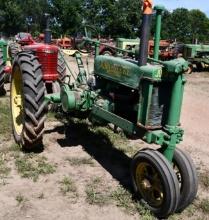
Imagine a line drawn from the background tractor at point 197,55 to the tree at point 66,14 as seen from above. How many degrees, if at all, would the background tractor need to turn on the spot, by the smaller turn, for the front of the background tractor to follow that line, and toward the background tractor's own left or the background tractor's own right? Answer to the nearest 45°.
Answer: approximately 90° to the background tractor's own right

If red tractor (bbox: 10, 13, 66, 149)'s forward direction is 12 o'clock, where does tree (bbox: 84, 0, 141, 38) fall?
The tree is roughly at 8 o'clock from the red tractor.

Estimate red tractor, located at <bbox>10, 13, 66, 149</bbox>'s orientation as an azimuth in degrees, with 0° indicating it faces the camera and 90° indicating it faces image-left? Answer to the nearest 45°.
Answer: approximately 315°

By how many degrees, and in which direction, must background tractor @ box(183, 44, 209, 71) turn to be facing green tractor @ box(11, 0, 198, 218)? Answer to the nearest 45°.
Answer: approximately 45° to its left

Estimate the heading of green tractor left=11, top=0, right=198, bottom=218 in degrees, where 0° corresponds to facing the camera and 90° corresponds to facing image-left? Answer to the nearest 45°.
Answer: approximately 315°

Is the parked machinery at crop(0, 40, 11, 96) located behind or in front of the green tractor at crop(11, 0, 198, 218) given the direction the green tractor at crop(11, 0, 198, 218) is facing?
behind

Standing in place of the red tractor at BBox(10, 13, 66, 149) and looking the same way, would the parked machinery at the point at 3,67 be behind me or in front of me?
behind

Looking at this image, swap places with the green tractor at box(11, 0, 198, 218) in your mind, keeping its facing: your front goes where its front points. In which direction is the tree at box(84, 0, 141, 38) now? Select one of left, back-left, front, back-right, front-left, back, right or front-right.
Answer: back-left

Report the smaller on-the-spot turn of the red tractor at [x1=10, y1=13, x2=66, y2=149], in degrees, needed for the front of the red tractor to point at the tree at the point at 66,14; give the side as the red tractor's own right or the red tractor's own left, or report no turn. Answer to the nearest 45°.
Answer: approximately 135° to the red tractor's own left

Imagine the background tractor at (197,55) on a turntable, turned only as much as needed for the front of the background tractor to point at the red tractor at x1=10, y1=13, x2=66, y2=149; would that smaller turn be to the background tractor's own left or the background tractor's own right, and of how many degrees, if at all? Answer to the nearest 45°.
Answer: approximately 45° to the background tractor's own left
